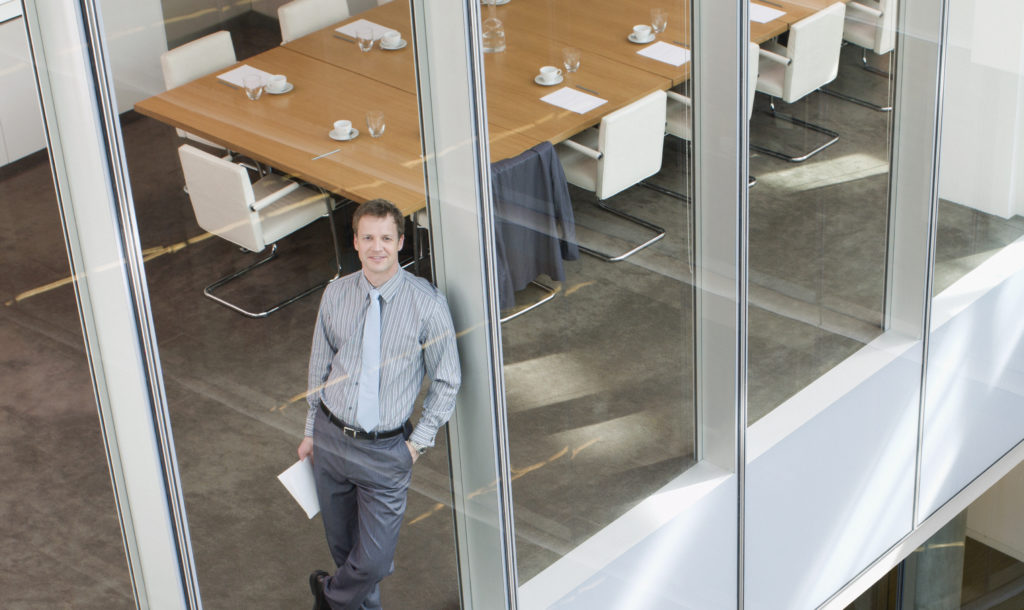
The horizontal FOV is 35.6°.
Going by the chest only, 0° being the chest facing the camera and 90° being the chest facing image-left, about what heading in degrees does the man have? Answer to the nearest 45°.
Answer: approximately 0°

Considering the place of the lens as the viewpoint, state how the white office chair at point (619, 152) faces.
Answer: facing away from the viewer and to the left of the viewer

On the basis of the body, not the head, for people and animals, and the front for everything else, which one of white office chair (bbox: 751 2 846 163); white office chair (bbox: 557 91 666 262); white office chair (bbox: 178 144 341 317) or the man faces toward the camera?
the man

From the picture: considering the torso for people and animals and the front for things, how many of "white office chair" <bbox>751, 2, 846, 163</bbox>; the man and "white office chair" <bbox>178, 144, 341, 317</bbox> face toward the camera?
1

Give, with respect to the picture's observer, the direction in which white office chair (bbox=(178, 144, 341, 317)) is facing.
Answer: facing away from the viewer and to the right of the viewer

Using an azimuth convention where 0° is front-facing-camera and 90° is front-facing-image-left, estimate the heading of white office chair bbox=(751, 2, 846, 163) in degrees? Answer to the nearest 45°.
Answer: approximately 135°

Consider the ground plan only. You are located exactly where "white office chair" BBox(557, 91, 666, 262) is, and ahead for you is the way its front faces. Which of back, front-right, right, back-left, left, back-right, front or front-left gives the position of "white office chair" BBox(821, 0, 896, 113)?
right
